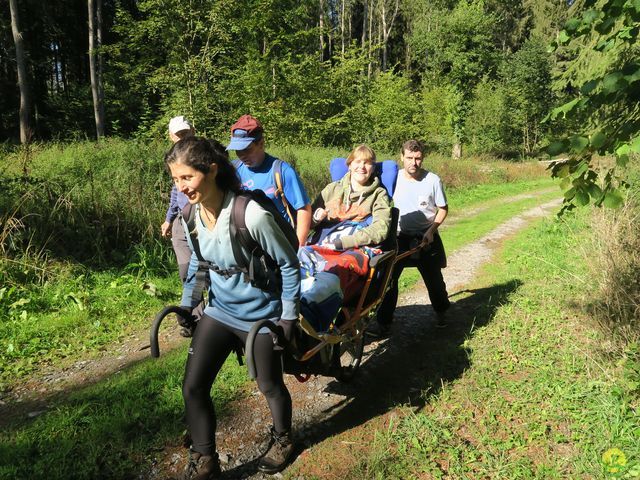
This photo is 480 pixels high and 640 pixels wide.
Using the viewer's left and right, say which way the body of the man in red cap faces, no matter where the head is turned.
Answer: facing the viewer and to the left of the viewer

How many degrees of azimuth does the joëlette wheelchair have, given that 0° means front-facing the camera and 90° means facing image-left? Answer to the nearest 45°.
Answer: approximately 45°

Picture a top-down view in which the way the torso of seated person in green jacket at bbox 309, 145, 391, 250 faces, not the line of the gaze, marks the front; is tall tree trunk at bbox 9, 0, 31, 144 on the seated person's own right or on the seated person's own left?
on the seated person's own right

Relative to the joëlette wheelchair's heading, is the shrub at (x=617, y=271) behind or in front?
behind

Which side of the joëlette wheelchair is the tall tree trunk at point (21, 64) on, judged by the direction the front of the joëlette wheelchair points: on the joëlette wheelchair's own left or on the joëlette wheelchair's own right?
on the joëlette wheelchair's own right

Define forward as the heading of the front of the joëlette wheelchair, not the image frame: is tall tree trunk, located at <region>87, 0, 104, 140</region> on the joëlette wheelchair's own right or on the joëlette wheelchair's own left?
on the joëlette wheelchair's own right

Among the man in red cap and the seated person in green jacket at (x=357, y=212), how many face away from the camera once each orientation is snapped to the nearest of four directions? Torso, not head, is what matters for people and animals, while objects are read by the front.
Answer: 0
